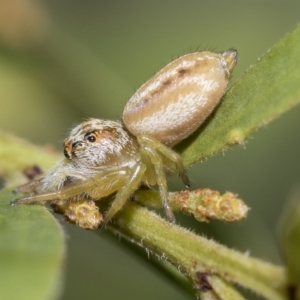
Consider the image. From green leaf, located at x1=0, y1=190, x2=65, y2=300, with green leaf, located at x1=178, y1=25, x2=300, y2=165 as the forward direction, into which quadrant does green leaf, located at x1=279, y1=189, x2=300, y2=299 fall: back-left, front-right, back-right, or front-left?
front-right

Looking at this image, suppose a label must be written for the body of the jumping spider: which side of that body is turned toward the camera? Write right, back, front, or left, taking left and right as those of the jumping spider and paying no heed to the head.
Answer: left

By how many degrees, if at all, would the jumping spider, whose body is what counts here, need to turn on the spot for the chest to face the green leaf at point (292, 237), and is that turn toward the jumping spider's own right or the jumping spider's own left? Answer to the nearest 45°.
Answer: approximately 135° to the jumping spider's own left

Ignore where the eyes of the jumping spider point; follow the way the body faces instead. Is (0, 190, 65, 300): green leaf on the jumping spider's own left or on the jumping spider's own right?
on the jumping spider's own left
